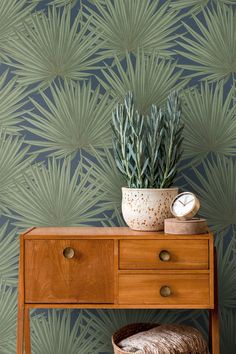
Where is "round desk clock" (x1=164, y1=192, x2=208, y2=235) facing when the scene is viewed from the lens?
facing the viewer and to the left of the viewer

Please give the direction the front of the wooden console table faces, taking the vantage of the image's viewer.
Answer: facing the viewer

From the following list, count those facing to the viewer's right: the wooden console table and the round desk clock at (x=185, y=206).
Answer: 0
